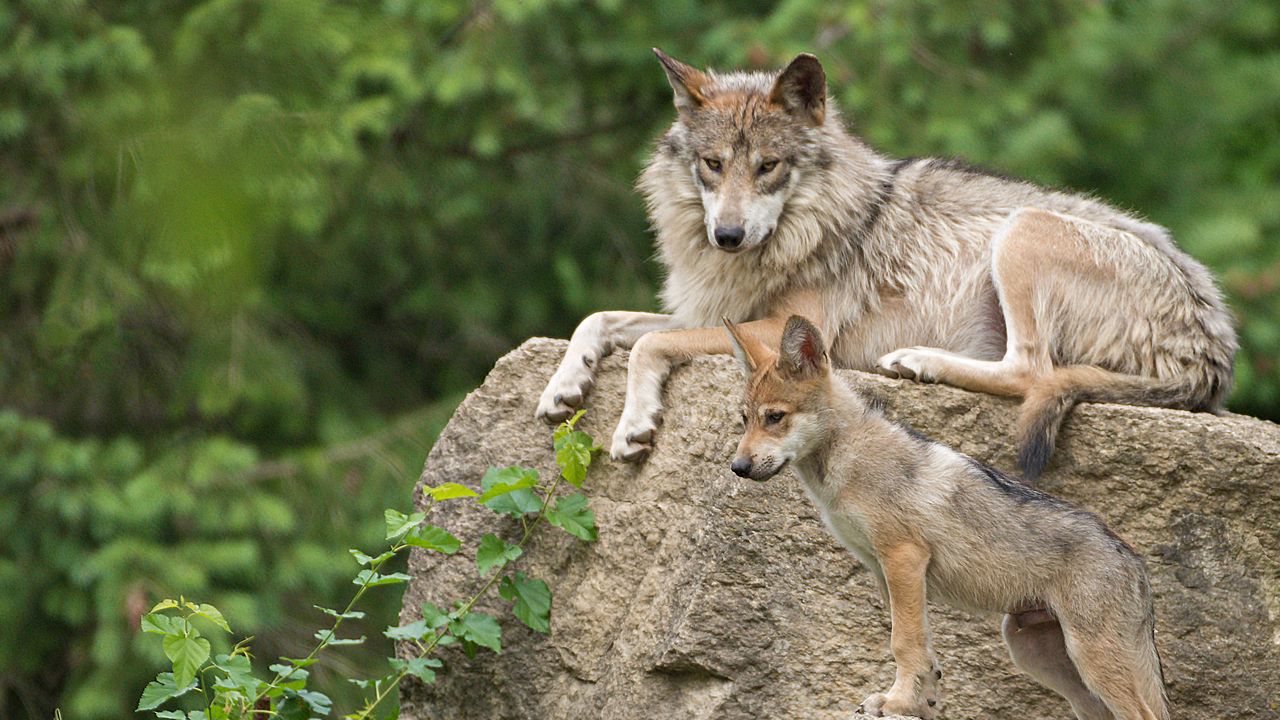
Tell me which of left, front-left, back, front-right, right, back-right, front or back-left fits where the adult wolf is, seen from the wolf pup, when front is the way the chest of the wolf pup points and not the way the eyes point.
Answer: right

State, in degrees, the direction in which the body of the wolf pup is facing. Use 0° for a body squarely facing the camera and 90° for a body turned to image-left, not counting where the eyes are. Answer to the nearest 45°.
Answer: approximately 90°
